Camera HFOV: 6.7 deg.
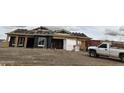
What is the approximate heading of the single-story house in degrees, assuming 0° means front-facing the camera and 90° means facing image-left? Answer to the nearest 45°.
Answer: approximately 0°
